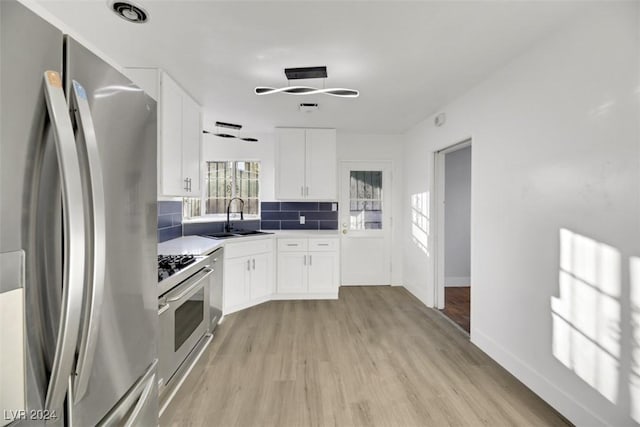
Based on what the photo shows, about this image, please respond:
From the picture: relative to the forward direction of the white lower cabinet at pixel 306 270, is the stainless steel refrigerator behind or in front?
in front

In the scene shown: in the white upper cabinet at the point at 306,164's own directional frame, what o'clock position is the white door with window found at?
The white door with window is roughly at 8 o'clock from the white upper cabinet.

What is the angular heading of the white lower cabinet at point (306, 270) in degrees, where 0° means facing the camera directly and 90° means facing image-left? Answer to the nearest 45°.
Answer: approximately 0°

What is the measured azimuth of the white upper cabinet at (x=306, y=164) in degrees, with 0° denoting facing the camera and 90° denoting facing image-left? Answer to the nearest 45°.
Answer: approximately 0°

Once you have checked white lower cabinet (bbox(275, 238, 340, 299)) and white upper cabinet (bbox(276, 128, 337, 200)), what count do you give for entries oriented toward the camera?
2

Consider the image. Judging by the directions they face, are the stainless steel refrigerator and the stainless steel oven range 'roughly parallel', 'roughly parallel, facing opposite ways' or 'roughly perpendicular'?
roughly parallel

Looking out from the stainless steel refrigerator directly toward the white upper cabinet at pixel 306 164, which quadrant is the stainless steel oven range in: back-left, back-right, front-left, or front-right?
front-left

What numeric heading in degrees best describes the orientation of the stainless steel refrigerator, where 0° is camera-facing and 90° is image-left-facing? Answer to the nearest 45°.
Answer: approximately 315°

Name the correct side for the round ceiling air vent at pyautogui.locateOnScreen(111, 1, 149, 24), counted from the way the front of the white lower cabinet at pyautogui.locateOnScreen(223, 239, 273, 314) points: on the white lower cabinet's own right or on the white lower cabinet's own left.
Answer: on the white lower cabinet's own right

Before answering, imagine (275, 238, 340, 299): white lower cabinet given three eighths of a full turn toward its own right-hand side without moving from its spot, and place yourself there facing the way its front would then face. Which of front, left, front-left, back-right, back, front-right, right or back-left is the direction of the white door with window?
right

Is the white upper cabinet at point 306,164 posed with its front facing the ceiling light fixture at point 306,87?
yes
